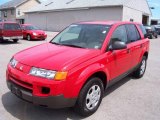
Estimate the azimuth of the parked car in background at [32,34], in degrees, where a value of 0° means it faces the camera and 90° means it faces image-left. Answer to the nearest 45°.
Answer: approximately 315°

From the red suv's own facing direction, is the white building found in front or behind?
behind

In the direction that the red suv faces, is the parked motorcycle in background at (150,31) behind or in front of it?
behind

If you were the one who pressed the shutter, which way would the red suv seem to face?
facing the viewer and to the left of the viewer

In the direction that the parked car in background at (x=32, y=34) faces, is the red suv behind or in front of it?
in front

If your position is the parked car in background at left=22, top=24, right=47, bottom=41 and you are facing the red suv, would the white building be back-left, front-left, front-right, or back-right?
back-left

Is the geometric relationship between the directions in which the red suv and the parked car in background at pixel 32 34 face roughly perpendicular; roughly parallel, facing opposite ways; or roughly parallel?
roughly perpendicular

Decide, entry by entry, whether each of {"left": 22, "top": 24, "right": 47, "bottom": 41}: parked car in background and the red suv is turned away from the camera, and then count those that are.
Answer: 0

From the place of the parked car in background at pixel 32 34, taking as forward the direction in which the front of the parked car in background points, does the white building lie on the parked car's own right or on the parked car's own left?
on the parked car's own left
